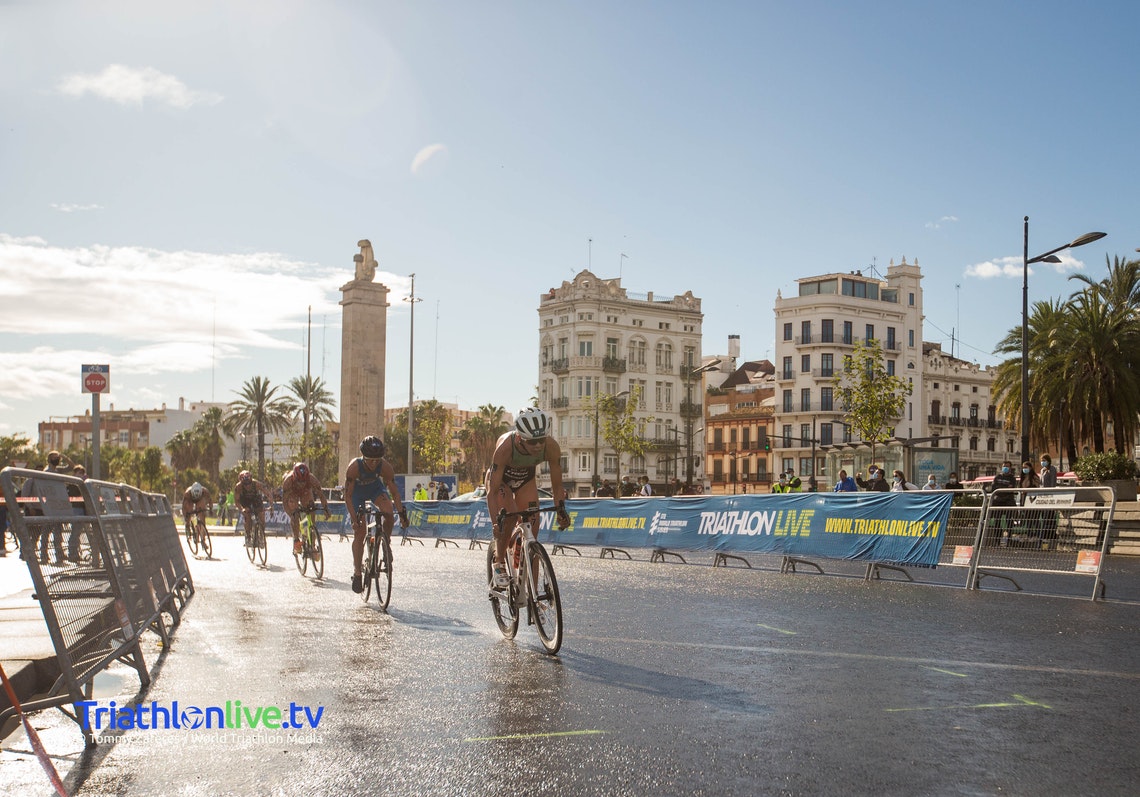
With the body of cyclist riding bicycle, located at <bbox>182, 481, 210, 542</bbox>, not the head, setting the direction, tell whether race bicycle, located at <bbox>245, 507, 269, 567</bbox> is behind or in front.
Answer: in front

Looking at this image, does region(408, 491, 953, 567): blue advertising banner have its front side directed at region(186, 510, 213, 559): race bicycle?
no

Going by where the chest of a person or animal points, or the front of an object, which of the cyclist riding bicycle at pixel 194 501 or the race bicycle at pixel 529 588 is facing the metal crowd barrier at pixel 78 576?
the cyclist riding bicycle

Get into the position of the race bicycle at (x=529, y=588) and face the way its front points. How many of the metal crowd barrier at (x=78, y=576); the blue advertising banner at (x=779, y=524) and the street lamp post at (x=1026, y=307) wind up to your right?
1

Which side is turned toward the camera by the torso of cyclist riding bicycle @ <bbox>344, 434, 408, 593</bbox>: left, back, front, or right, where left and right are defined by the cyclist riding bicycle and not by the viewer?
front

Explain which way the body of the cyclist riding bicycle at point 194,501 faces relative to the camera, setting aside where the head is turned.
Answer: toward the camera

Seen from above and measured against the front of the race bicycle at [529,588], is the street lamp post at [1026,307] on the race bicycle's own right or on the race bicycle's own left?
on the race bicycle's own left

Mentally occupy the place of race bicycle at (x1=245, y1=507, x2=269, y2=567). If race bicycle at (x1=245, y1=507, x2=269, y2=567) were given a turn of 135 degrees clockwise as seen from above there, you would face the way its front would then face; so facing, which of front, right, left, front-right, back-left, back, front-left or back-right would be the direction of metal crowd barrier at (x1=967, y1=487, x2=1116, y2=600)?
back

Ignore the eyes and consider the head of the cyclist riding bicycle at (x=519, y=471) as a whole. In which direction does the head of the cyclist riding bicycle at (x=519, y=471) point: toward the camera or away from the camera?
toward the camera

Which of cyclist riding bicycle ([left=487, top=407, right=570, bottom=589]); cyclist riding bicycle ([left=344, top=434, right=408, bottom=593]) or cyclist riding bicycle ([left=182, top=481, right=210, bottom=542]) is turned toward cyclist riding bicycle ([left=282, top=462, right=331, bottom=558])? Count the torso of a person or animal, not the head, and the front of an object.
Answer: cyclist riding bicycle ([left=182, top=481, right=210, bottom=542])

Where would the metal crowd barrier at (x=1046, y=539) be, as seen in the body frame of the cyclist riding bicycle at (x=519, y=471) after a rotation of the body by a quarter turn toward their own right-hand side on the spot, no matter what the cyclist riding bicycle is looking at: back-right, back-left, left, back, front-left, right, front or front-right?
back

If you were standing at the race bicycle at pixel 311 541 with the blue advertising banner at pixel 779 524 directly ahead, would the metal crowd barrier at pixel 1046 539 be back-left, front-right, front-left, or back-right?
front-right

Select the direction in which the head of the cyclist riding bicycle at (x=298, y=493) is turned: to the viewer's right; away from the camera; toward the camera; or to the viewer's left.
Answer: toward the camera

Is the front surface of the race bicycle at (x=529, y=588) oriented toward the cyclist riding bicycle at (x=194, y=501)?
no

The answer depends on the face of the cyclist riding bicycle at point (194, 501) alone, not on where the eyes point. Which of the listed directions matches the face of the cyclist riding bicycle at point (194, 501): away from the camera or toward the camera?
toward the camera

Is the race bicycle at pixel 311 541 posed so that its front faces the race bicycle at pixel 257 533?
no

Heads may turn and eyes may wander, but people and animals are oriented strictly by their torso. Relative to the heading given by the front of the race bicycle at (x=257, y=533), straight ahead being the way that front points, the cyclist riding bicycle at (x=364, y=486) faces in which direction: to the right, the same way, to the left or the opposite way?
the same way

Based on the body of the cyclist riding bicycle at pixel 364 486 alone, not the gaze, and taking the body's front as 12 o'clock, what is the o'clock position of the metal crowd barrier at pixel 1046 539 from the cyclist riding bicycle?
The metal crowd barrier is roughly at 9 o'clock from the cyclist riding bicycle.
